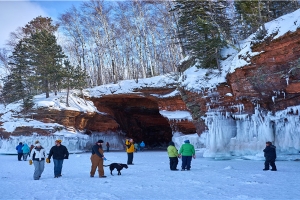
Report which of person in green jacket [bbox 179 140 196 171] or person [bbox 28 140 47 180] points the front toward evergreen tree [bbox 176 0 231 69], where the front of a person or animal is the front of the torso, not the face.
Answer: the person in green jacket

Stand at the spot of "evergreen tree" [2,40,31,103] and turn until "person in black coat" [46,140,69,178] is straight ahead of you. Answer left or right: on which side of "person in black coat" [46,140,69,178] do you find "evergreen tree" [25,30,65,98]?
left

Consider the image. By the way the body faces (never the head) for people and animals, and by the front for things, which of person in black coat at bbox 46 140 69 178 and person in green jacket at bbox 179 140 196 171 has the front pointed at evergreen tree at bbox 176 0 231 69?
the person in green jacket

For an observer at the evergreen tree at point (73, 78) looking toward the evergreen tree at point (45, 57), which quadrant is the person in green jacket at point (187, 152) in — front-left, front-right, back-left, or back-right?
back-left

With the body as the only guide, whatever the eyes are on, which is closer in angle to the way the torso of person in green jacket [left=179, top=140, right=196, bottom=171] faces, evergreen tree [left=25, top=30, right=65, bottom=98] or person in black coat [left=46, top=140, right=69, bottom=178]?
the evergreen tree

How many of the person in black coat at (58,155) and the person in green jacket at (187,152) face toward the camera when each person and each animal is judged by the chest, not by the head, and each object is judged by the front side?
1

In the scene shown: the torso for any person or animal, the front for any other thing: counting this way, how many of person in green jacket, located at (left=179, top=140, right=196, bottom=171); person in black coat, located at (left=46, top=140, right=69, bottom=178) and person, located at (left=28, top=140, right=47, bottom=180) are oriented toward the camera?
2

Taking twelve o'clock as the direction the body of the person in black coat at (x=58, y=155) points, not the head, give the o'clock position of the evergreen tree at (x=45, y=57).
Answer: The evergreen tree is roughly at 6 o'clock from the person in black coat.

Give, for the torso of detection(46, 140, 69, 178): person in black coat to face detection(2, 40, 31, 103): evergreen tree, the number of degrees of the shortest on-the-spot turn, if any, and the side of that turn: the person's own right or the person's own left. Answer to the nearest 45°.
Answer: approximately 180°

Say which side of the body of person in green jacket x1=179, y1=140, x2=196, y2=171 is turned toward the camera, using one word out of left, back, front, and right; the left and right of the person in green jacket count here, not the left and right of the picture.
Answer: back

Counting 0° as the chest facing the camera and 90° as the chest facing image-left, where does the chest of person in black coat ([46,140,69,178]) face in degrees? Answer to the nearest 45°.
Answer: approximately 0°
